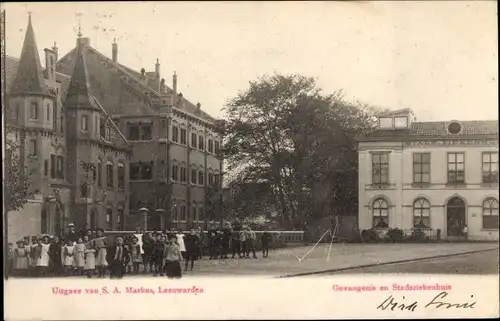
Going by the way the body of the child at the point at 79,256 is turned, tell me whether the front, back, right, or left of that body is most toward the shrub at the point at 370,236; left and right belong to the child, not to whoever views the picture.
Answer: left

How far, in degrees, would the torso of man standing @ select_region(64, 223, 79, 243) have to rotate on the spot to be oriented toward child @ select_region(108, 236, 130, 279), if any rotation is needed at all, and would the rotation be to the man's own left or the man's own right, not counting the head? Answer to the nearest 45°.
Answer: approximately 45° to the man's own left

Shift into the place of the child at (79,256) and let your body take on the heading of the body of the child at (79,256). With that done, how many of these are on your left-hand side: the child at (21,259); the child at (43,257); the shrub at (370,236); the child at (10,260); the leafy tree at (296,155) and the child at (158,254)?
3

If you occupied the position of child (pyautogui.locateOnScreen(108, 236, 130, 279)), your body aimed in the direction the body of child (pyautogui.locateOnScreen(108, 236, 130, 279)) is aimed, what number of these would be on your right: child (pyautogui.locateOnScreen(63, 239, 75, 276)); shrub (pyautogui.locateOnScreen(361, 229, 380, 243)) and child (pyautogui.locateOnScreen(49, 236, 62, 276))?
2

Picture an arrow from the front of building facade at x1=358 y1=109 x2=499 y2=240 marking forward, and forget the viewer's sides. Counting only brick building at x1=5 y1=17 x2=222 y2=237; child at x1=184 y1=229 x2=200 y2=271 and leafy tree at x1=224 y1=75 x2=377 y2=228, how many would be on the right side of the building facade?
3

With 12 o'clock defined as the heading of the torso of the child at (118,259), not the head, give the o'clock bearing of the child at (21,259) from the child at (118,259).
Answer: the child at (21,259) is roughly at 3 o'clock from the child at (118,259).

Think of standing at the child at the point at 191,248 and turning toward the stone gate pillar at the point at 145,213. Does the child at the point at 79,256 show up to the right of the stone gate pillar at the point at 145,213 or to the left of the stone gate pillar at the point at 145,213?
left

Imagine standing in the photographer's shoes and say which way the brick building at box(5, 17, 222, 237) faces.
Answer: facing the viewer and to the right of the viewer

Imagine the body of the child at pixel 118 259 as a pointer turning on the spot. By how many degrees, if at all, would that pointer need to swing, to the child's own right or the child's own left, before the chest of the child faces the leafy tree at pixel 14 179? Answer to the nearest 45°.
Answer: approximately 90° to the child's own right
